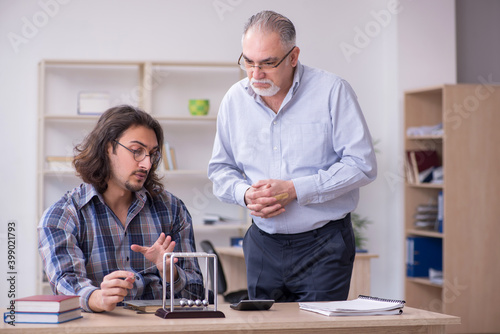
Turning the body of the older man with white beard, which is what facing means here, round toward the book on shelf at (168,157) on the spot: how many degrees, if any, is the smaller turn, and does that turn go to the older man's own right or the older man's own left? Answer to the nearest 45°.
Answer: approximately 135° to the older man's own right

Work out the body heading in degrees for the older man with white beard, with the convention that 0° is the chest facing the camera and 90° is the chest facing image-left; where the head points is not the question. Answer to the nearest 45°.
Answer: approximately 45°

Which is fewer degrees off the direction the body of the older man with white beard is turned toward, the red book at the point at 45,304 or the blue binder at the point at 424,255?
the red book

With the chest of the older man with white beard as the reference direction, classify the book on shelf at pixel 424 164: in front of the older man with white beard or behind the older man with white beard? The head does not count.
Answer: behind
